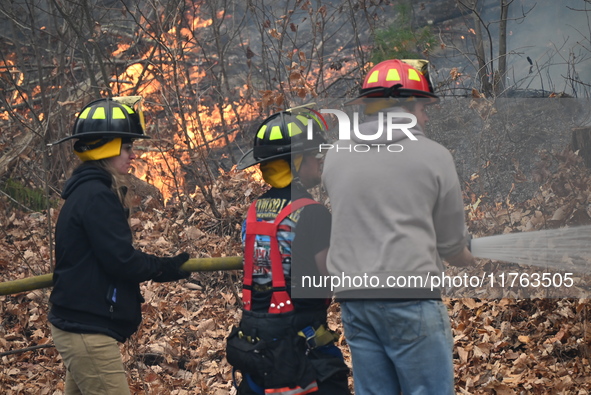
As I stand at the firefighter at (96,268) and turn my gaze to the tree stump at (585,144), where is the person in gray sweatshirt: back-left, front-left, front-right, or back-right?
front-right

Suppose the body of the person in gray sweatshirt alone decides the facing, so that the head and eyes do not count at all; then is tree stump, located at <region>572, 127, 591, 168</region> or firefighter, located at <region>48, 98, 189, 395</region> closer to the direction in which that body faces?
the tree stump

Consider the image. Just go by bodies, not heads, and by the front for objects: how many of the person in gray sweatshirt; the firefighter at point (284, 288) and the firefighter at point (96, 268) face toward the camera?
0

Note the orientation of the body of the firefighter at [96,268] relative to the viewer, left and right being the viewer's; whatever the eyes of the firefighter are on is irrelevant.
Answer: facing to the right of the viewer

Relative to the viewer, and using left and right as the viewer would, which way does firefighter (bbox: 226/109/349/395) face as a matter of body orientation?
facing away from the viewer and to the right of the viewer

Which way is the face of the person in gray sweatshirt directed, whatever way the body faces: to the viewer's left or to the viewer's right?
to the viewer's right

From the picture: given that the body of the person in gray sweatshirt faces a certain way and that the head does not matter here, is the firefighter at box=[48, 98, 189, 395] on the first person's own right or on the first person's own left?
on the first person's own left

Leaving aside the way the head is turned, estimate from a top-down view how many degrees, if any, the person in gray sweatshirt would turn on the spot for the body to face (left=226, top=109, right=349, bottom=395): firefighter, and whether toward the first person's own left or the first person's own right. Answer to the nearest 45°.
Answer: approximately 135° to the first person's own left

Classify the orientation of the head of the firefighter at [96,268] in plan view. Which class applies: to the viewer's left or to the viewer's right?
to the viewer's right

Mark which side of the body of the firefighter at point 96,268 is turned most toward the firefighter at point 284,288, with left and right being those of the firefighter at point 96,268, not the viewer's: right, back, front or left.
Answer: front

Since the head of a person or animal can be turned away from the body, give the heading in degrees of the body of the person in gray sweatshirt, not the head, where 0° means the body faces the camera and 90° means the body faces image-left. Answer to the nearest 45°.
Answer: approximately 225°

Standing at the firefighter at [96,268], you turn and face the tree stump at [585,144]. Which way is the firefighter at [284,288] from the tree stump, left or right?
right

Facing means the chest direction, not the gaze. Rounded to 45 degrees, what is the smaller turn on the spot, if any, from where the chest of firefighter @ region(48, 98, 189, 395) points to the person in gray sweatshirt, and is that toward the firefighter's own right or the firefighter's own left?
approximately 45° to the firefighter's own right
